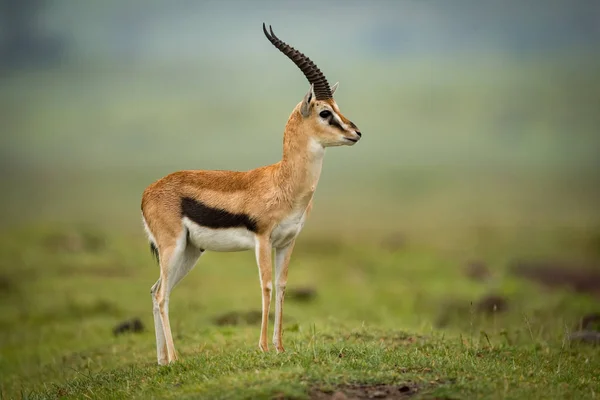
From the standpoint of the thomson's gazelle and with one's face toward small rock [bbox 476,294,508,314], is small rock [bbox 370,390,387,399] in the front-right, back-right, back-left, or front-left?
back-right

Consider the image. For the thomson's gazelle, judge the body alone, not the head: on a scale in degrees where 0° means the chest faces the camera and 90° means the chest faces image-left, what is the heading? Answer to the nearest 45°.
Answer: approximately 270°

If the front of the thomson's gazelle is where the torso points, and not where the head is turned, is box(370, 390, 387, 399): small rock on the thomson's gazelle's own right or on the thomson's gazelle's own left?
on the thomson's gazelle's own right

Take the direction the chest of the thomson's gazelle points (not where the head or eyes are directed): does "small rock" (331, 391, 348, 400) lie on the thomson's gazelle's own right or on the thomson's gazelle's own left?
on the thomson's gazelle's own right
